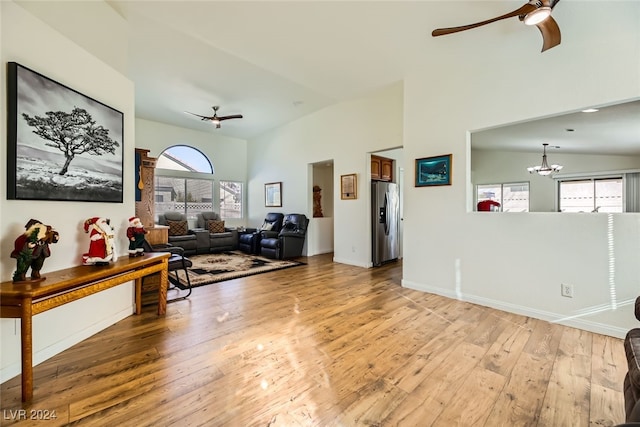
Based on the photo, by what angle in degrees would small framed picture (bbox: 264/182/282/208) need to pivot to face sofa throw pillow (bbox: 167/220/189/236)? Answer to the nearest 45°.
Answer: approximately 45° to its right

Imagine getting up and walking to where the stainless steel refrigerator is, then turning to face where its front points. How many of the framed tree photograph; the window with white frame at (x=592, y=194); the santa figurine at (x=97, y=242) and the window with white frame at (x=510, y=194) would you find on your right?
2

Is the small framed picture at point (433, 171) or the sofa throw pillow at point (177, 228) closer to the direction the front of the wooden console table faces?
the small framed picture

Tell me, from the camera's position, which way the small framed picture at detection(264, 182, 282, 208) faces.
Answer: facing the viewer and to the left of the viewer

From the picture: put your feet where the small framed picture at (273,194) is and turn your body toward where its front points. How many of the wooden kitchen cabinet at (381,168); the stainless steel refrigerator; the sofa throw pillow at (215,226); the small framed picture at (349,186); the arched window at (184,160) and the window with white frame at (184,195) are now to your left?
3

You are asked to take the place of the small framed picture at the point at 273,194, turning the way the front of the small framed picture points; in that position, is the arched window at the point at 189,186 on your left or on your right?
on your right

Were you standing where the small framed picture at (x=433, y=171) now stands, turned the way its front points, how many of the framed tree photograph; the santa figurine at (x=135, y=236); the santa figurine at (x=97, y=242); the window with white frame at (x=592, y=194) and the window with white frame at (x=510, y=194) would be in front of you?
3

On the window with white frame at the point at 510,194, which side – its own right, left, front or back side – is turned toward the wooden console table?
front

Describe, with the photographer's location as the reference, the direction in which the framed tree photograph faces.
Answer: facing the viewer and to the right of the viewer
